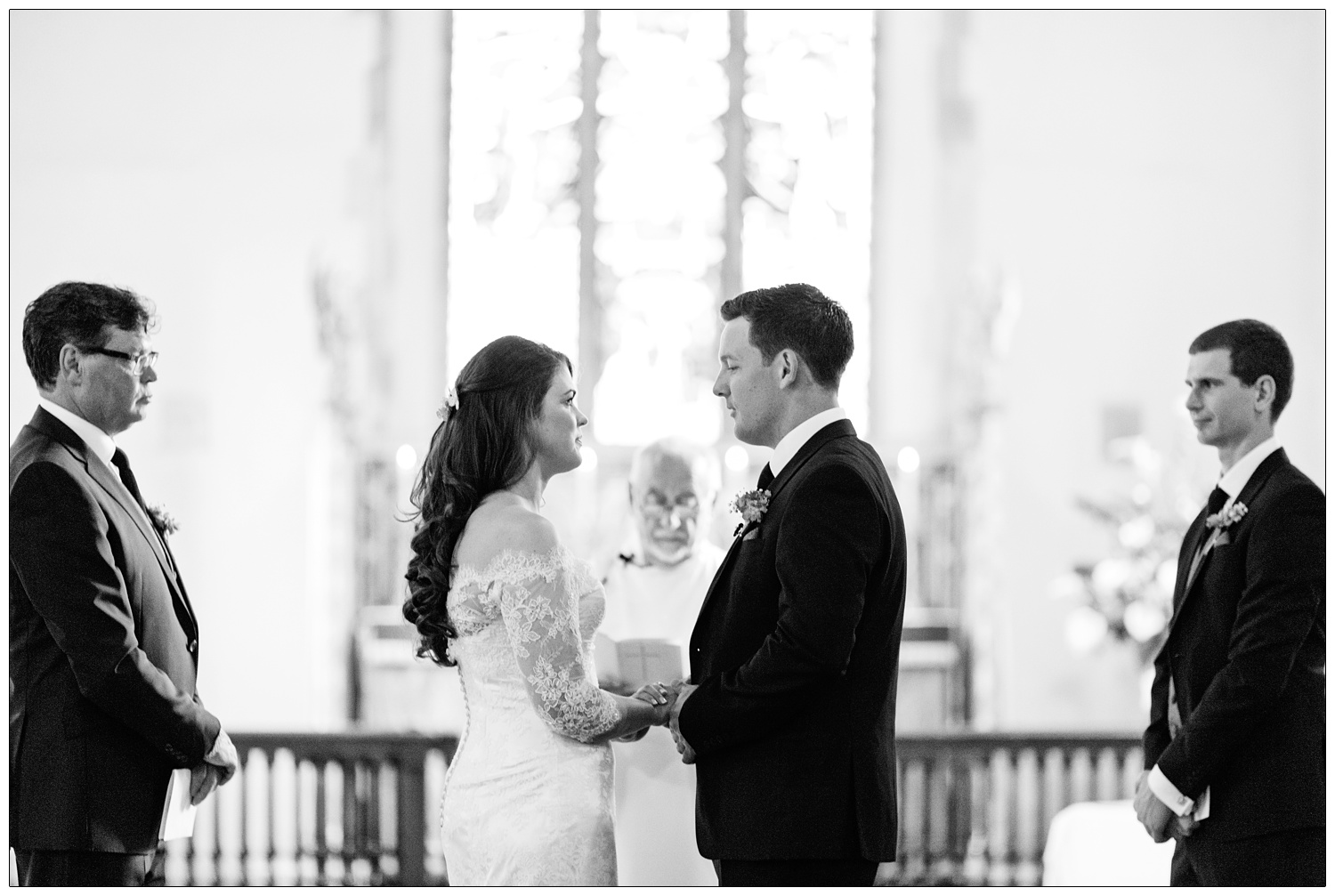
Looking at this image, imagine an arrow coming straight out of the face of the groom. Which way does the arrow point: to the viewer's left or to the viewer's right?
to the viewer's left

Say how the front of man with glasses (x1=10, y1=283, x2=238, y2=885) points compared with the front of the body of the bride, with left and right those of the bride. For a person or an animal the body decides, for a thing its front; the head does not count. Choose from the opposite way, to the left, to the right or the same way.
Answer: the same way

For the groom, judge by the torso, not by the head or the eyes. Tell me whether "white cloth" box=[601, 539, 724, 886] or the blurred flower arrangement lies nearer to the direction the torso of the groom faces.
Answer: the white cloth

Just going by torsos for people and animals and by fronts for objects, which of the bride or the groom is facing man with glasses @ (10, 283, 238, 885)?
the groom

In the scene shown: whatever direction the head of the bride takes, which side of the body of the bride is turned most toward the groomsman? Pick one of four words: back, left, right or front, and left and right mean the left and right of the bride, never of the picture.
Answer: front

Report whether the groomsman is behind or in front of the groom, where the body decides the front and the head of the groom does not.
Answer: behind

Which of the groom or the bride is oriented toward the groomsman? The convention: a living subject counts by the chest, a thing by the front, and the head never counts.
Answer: the bride

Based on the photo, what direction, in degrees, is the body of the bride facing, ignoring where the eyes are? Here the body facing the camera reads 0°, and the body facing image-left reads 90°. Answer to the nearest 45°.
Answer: approximately 270°

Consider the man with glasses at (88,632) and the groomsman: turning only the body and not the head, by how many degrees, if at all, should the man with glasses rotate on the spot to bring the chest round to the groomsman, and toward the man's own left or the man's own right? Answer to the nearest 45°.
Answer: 0° — they already face them

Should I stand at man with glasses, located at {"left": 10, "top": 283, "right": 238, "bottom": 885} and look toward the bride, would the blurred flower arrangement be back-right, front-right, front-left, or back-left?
front-left

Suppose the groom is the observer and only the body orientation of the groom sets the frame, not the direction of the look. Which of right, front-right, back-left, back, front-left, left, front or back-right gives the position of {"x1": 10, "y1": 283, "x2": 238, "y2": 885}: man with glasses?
front

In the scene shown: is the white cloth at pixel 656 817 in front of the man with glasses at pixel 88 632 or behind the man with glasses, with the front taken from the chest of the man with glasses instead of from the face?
in front

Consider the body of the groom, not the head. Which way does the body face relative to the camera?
to the viewer's left

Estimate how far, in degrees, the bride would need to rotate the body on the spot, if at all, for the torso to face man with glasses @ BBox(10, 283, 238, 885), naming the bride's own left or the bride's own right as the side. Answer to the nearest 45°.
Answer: approximately 180°

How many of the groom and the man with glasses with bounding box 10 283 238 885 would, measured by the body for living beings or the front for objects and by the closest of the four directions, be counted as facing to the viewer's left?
1

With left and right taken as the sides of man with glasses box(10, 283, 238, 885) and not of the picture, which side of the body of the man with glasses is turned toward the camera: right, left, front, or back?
right
